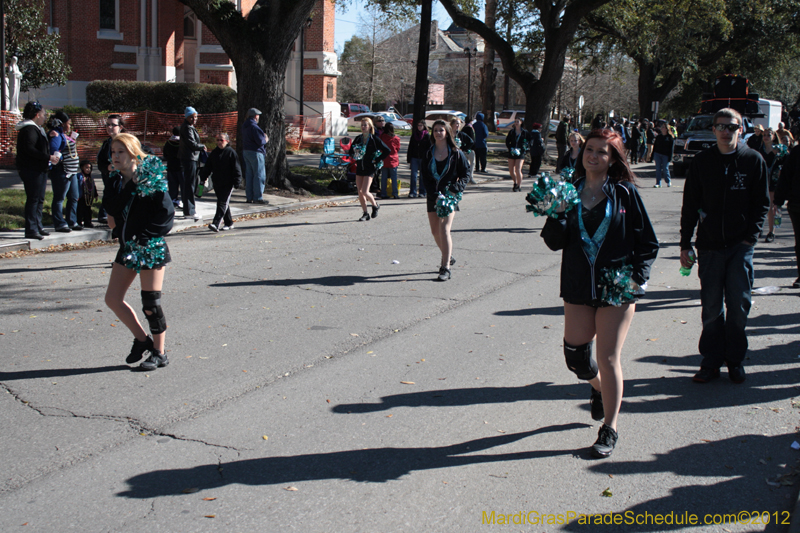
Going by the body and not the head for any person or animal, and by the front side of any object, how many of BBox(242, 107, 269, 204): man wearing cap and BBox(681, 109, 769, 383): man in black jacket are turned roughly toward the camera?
1

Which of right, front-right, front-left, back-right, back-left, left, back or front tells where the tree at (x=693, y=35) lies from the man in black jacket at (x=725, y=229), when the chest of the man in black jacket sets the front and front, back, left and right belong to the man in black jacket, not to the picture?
back

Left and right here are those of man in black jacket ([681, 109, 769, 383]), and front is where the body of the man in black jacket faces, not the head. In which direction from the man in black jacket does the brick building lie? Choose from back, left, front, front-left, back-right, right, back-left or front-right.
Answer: back-right
